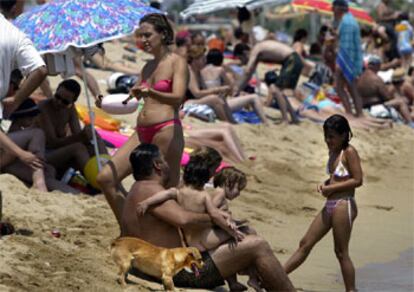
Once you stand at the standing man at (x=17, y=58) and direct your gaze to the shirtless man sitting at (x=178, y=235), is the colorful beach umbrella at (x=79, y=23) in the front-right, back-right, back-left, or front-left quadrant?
back-left

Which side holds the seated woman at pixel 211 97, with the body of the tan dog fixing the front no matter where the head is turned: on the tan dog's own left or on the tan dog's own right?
on the tan dog's own left

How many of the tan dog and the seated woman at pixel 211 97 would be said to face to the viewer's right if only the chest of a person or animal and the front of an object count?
2

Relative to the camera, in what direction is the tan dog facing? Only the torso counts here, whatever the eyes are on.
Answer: to the viewer's right

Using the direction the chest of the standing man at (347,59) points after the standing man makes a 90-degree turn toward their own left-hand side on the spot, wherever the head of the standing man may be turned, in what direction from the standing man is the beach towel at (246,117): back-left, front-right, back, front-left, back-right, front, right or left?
front-right

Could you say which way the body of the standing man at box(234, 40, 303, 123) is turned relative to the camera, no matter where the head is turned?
to the viewer's left

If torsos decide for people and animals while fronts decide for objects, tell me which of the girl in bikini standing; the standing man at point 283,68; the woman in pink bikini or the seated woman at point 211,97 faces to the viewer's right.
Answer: the seated woman

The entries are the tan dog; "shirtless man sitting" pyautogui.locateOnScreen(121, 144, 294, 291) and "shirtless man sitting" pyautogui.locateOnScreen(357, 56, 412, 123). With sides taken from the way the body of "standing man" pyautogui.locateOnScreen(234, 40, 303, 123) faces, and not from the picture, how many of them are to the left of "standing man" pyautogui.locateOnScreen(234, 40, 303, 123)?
2

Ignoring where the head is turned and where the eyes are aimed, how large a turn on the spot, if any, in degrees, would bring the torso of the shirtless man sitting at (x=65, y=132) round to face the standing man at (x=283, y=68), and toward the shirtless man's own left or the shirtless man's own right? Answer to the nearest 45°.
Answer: approximately 90° to the shirtless man's own left

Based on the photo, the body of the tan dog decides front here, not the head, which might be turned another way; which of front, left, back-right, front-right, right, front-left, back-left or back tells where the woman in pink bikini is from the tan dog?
left

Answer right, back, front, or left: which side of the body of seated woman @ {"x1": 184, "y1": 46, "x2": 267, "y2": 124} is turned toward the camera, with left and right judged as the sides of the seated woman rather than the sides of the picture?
right

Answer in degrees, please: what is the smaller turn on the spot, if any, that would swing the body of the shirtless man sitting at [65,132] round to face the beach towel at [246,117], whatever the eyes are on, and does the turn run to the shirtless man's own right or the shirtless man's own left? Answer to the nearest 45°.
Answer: approximately 90° to the shirtless man's own left
